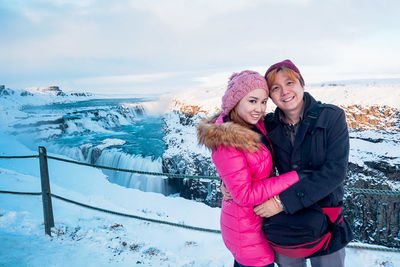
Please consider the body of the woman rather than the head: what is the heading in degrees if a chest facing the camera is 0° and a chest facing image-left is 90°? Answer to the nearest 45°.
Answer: approximately 270°

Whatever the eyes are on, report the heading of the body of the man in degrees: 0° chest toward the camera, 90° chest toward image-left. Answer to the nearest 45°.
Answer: approximately 45°
